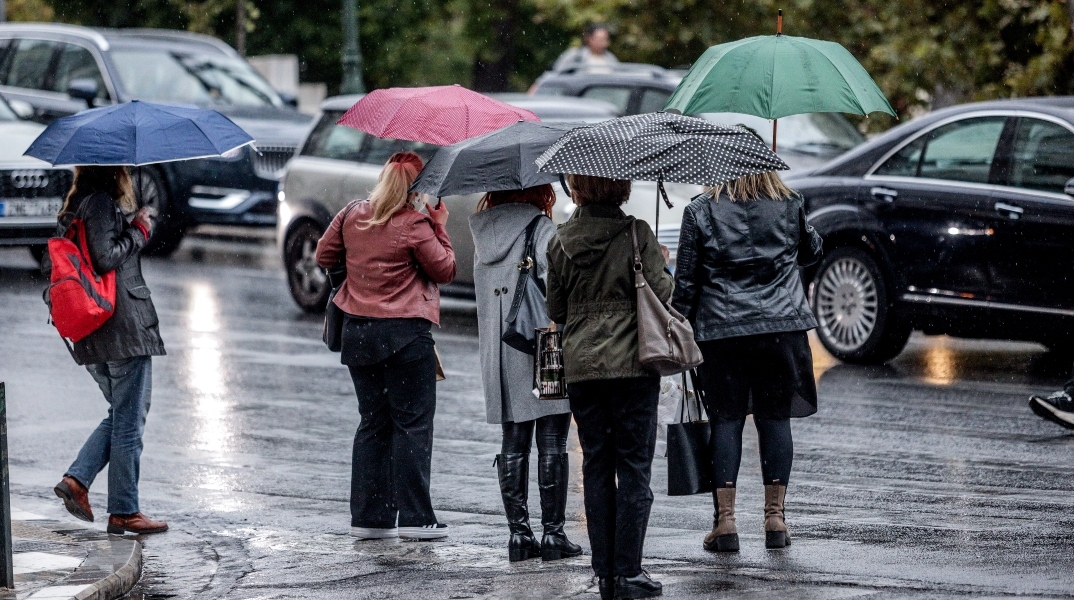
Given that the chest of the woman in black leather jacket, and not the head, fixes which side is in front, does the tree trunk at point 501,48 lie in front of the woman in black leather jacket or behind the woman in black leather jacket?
in front

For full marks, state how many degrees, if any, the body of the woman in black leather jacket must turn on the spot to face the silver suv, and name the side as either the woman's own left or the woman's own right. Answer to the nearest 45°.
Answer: approximately 45° to the woman's own left

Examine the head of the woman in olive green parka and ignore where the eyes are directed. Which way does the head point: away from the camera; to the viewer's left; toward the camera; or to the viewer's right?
away from the camera

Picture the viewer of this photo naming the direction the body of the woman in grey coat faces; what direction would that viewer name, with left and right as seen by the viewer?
facing away from the viewer and to the right of the viewer

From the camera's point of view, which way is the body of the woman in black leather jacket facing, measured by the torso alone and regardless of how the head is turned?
away from the camera

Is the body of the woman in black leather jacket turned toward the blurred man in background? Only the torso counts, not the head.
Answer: yes

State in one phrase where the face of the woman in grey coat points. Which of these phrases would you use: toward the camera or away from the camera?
away from the camera
